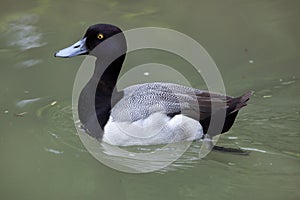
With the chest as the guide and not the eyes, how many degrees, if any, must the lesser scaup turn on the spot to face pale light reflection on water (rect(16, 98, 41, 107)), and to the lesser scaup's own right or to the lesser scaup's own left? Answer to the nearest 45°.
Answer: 0° — it already faces it

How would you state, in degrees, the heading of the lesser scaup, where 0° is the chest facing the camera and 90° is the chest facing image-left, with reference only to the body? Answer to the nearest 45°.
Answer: approximately 90°
